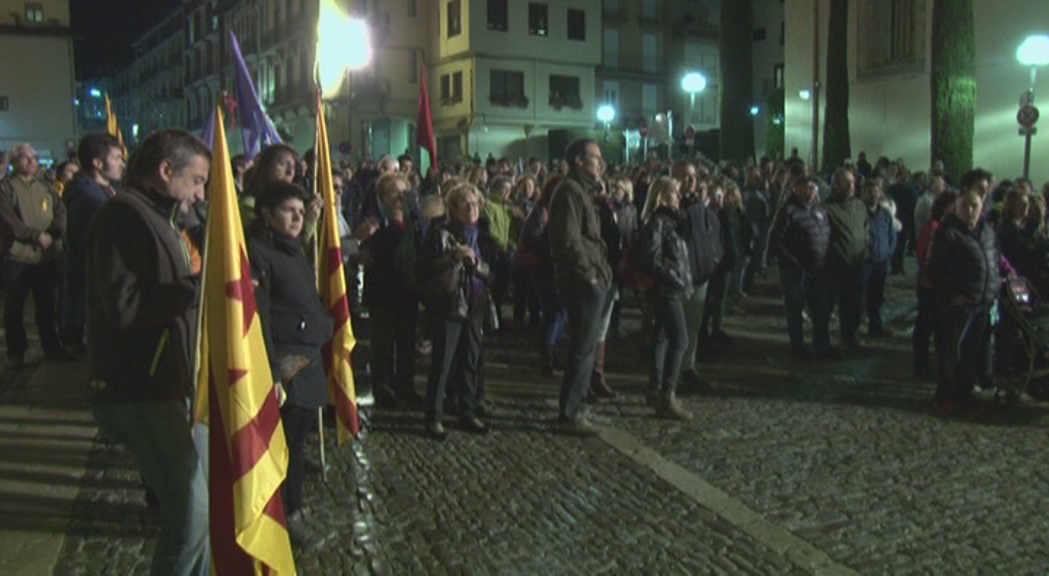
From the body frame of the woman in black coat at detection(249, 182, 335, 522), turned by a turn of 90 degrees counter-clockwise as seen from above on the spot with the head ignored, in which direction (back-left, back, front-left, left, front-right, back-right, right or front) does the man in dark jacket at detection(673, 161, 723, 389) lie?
front

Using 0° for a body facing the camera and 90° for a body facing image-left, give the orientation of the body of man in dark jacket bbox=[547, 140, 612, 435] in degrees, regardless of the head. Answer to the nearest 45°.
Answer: approximately 270°

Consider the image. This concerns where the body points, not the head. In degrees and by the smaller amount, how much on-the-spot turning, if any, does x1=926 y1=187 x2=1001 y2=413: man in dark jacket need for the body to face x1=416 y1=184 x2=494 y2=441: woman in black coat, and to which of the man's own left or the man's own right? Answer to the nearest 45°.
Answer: approximately 90° to the man's own right
